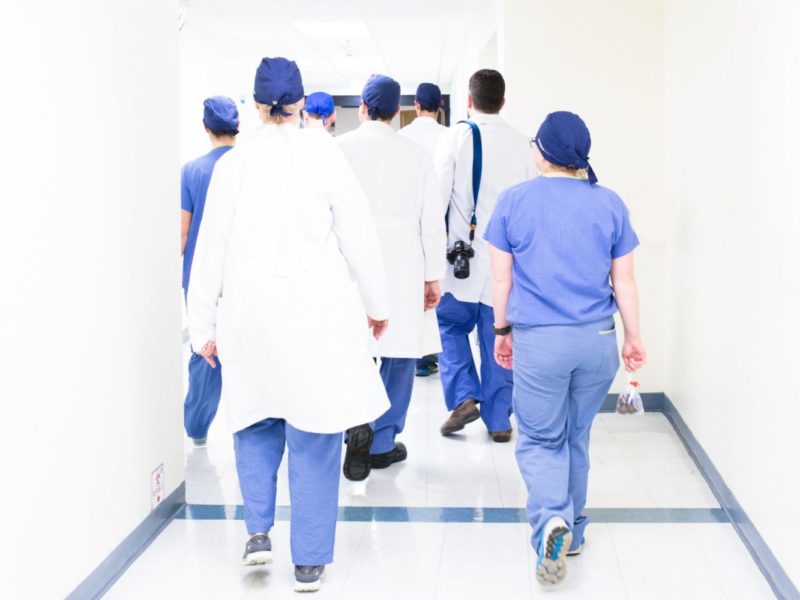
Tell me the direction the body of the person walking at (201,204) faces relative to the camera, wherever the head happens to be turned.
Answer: away from the camera

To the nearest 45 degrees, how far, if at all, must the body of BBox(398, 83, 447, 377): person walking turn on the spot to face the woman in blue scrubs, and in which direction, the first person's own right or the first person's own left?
approximately 180°

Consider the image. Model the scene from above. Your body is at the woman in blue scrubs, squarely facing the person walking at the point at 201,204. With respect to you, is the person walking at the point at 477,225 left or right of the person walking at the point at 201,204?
right

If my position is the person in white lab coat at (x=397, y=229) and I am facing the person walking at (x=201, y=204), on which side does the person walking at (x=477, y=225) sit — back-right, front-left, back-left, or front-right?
back-right

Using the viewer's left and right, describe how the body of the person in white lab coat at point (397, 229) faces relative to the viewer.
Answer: facing away from the viewer

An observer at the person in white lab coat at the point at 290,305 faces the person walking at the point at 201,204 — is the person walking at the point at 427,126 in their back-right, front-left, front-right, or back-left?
front-right

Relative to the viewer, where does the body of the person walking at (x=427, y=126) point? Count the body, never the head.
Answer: away from the camera

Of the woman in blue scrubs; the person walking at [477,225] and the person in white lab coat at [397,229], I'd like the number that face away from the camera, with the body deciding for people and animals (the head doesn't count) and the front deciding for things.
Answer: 3

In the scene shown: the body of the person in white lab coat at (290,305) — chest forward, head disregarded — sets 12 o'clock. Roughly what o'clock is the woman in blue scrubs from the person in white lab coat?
The woman in blue scrubs is roughly at 3 o'clock from the person in white lab coat.

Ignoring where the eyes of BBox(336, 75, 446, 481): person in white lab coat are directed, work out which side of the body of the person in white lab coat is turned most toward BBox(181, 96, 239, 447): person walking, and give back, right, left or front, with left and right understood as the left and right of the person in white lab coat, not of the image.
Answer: left

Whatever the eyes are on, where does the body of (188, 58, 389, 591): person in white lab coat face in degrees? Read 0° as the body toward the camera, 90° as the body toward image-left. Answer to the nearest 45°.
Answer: approximately 180°

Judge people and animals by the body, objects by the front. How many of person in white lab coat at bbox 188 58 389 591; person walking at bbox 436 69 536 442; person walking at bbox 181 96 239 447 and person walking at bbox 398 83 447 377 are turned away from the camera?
4

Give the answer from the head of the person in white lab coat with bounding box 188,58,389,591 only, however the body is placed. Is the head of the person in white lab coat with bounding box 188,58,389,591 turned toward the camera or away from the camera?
away from the camera

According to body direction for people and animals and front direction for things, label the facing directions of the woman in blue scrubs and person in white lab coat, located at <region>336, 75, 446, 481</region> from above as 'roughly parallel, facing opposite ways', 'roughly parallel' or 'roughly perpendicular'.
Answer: roughly parallel

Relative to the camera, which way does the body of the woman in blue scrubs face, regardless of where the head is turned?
away from the camera

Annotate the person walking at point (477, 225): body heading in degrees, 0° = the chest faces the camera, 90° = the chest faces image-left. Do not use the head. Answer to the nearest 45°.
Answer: approximately 180°

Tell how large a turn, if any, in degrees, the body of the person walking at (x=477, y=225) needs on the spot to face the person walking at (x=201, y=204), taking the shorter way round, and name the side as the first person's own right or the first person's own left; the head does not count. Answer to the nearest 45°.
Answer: approximately 90° to the first person's own left
